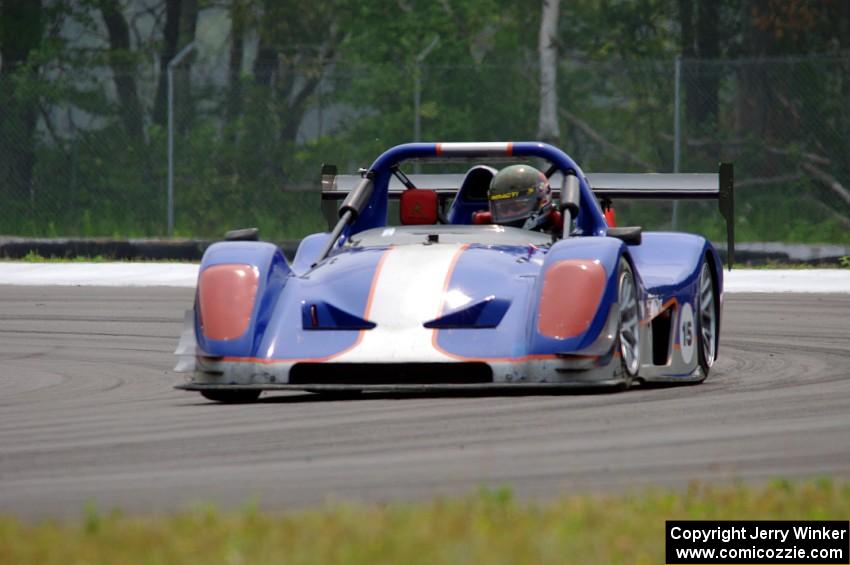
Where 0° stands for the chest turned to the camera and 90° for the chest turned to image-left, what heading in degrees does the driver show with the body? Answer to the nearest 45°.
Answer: approximately 45°

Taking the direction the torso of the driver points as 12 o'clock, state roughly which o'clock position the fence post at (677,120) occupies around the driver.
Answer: The fence post is roughly at 5 o'clock from the driver.

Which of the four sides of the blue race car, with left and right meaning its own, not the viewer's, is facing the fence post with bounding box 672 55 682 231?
back

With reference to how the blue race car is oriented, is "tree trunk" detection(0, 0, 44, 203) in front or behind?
behind

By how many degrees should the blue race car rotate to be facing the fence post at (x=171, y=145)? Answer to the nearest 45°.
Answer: approximately 180°

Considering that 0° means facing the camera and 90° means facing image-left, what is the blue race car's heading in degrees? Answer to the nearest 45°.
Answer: approximately 0°
